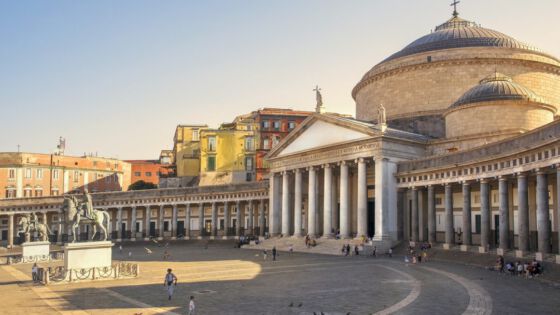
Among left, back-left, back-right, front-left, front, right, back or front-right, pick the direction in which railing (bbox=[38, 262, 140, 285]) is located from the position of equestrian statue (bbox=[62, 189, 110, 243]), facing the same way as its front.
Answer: left

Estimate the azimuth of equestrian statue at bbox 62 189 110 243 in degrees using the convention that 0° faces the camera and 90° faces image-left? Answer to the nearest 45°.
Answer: approximately 90°
